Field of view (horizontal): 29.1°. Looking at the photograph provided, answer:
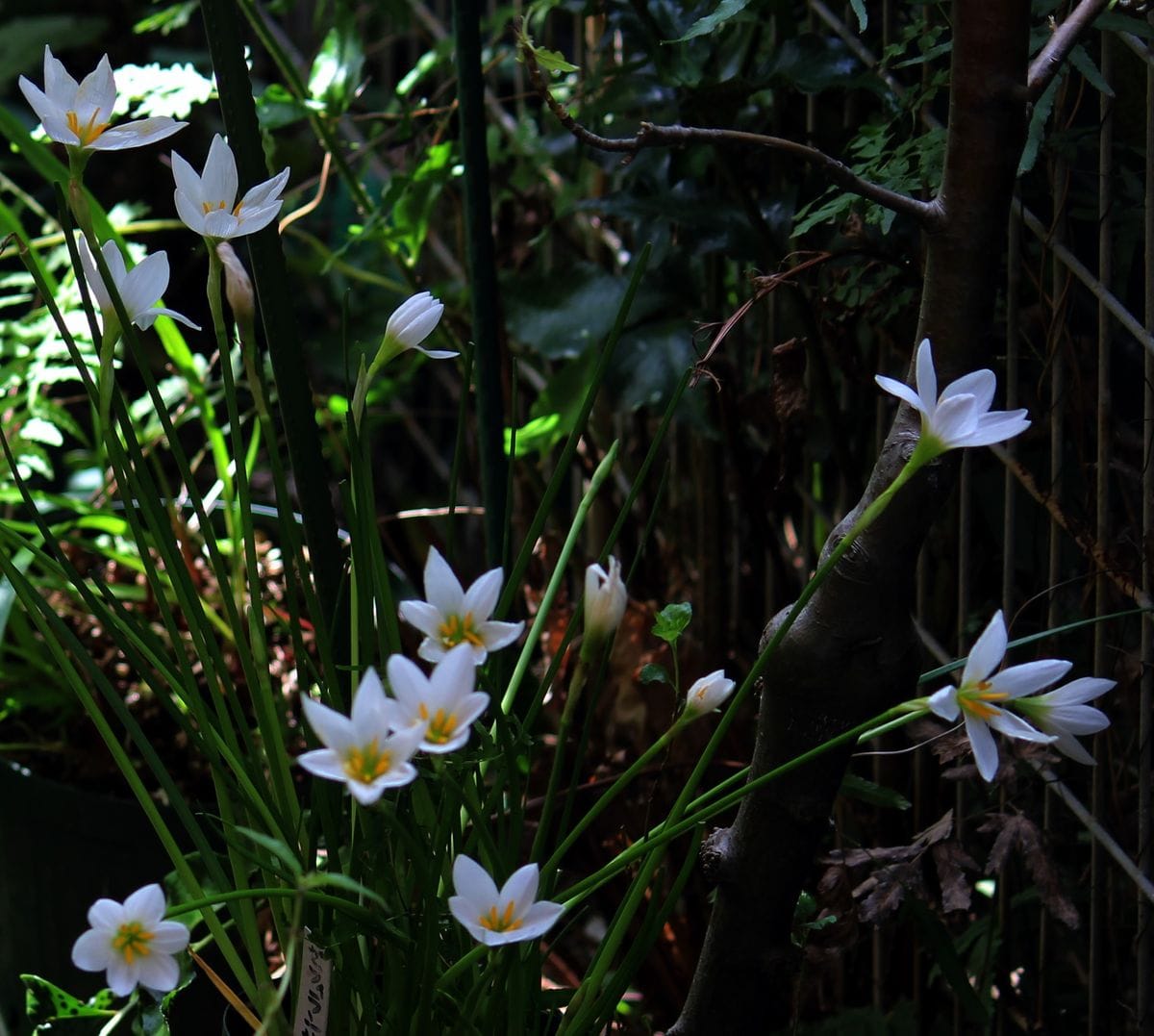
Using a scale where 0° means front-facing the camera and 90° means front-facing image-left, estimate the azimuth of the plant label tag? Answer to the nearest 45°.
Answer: approximately 0°
